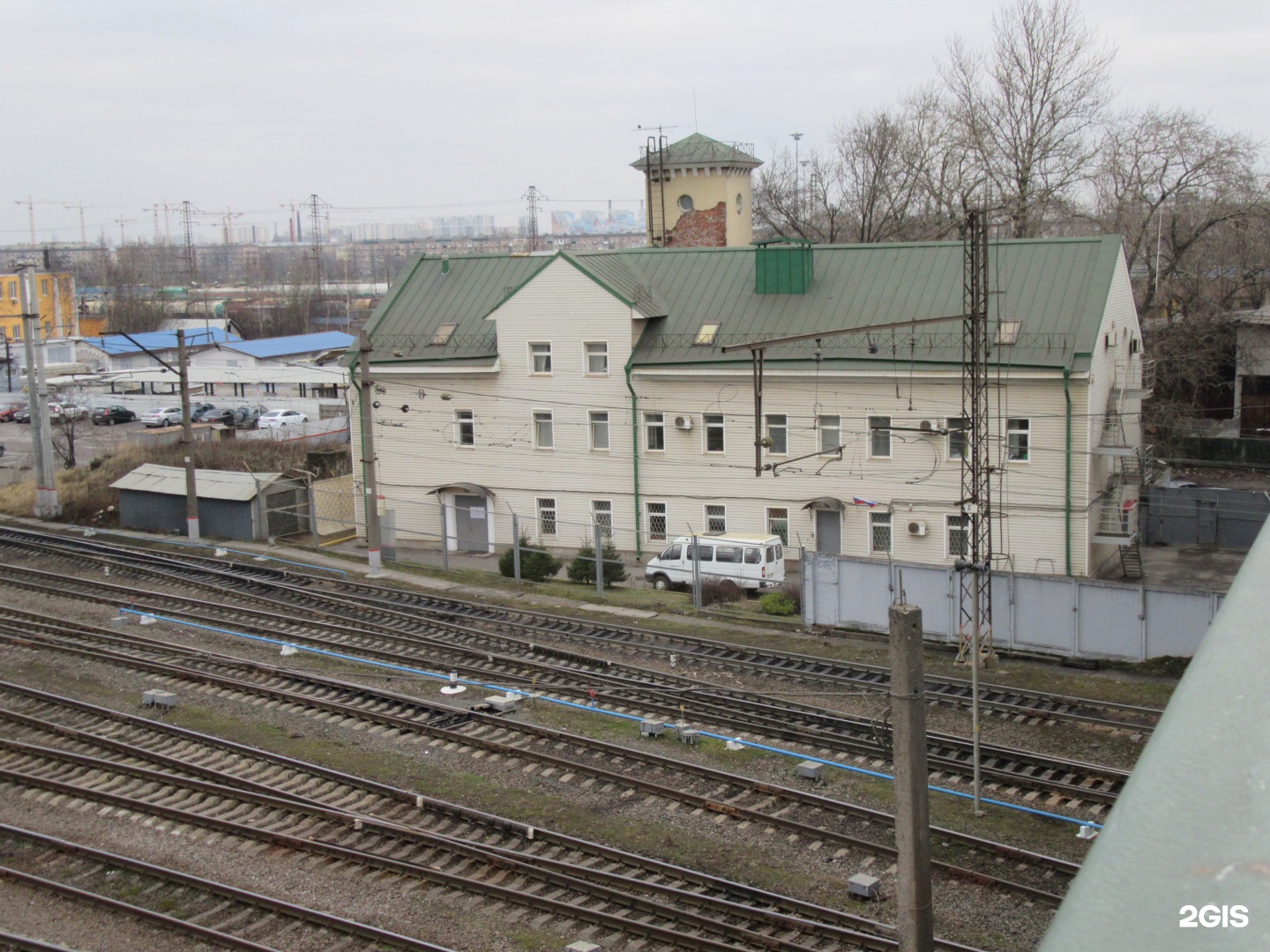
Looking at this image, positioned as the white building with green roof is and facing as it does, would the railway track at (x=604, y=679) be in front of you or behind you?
in front

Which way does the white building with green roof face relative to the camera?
toward the camera

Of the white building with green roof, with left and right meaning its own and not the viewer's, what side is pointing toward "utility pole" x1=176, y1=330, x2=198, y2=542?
right

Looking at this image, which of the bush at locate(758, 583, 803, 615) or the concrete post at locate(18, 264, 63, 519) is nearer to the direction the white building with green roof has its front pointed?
the bush

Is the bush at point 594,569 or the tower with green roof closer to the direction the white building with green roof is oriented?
the bush

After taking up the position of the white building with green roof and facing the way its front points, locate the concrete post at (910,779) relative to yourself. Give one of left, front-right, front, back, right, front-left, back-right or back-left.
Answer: front

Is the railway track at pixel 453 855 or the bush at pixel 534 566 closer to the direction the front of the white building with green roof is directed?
the railway track

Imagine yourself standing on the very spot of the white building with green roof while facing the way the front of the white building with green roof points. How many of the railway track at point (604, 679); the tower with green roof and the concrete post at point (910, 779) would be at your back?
1

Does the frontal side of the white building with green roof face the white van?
yes

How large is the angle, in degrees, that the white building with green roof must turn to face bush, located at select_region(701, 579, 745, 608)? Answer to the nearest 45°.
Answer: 0° — it already faces it

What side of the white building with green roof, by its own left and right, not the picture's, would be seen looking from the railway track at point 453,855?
front

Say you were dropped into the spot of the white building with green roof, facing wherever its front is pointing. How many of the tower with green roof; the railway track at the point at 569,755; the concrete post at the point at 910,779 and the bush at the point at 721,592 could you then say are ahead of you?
3

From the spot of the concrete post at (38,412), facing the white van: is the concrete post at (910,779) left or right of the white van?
right

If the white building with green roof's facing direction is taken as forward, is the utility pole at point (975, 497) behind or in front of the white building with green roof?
in front
